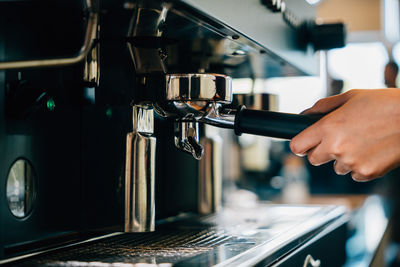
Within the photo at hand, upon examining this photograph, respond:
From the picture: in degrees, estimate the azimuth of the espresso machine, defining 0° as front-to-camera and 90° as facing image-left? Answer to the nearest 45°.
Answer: approximately 315°
